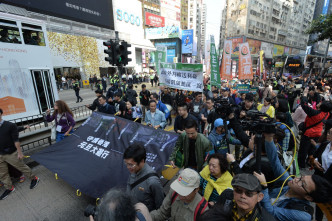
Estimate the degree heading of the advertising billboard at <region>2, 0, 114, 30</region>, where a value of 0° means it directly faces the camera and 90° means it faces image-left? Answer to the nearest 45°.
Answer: approximately 315°

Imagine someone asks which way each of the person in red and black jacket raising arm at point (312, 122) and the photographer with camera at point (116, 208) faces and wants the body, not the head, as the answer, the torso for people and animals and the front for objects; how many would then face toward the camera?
0

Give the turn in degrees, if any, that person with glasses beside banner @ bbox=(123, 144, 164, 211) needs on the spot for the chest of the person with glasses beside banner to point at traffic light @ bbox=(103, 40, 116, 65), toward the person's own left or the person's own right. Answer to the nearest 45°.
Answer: approximately 135° to the person's own right

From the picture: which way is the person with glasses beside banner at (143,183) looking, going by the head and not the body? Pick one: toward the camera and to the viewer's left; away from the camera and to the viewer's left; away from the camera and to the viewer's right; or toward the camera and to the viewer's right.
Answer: toward the camera and to the viewer's left

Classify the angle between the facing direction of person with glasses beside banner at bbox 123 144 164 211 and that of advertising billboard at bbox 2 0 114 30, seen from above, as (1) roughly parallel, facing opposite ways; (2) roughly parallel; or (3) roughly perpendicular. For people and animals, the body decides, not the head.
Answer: roughly perpendicular

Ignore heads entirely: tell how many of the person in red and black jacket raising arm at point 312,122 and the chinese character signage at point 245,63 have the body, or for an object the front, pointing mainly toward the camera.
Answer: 1

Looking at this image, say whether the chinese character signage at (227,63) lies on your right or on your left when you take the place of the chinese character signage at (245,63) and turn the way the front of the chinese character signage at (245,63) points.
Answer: on your right

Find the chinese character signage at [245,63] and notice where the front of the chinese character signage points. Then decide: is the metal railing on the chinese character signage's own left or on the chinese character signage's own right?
on the chinese character signage's own right

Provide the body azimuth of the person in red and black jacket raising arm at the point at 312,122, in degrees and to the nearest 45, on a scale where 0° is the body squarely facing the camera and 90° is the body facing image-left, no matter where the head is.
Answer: approximately 135°
